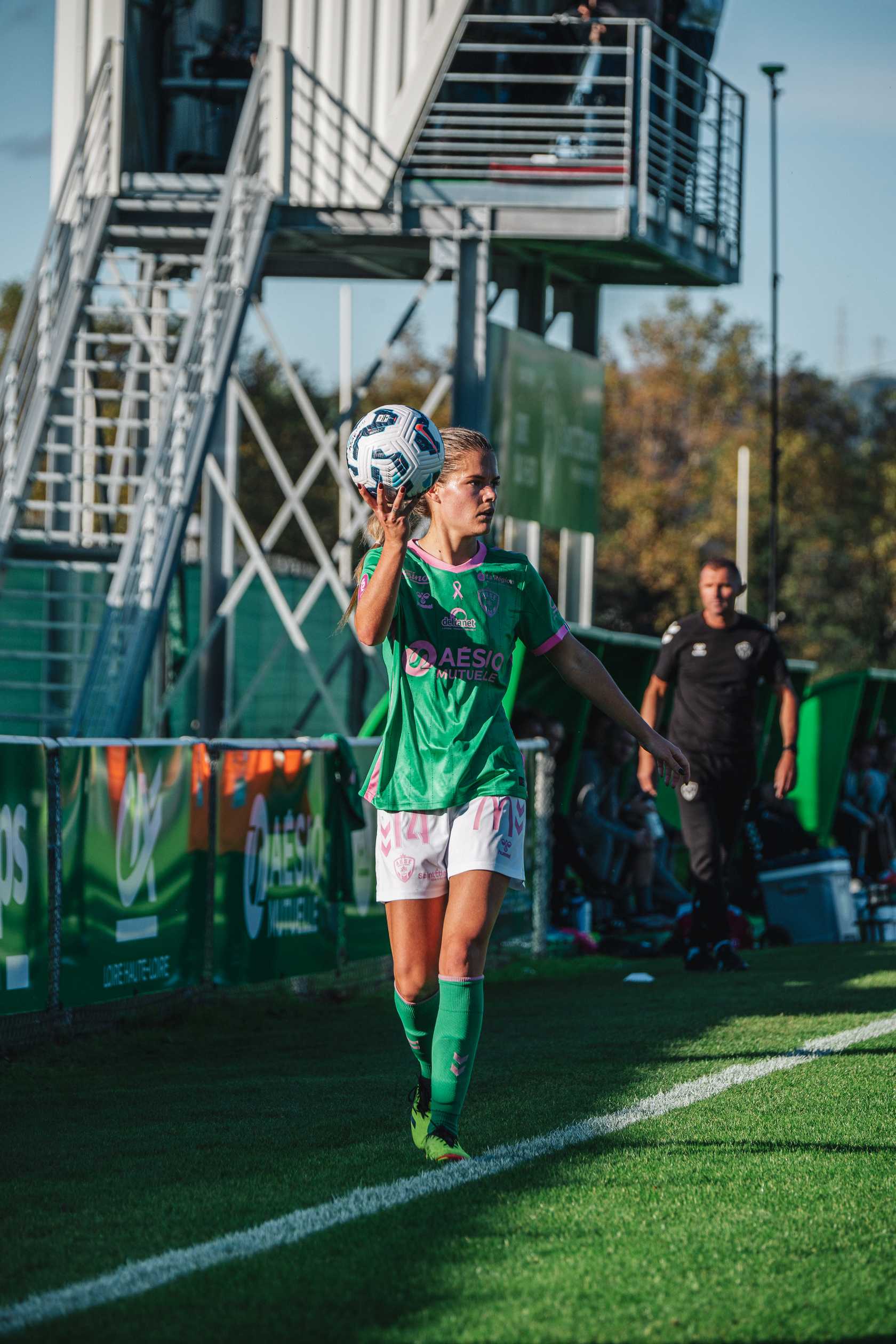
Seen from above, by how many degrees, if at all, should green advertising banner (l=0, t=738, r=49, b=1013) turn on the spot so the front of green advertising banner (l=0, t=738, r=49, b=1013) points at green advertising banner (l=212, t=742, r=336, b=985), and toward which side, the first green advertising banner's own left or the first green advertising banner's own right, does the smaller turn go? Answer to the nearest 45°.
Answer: approximately 135° to the first green advertising banner's own left

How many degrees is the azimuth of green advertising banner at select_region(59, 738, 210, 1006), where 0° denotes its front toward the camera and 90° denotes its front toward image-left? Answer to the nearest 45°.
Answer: approximately 315°

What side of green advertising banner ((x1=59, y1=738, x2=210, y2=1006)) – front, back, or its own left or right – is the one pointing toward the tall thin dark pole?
left

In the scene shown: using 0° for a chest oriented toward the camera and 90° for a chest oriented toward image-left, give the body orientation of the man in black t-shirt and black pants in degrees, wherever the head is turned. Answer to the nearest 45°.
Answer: approximately 0°

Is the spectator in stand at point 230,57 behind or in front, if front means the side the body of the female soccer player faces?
behind

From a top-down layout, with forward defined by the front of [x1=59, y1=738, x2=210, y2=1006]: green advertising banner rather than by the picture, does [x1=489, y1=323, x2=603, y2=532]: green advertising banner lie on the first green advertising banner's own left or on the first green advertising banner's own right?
on the first green advertising banner's own left

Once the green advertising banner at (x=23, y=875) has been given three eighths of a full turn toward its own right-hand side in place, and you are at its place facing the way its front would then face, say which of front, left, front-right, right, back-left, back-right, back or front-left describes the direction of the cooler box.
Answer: right

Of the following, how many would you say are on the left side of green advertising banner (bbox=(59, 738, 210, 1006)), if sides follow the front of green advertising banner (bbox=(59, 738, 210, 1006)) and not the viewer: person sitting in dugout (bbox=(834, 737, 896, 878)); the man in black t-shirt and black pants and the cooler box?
3

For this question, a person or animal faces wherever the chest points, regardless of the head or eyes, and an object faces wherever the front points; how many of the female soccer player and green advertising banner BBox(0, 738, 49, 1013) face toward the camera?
2
